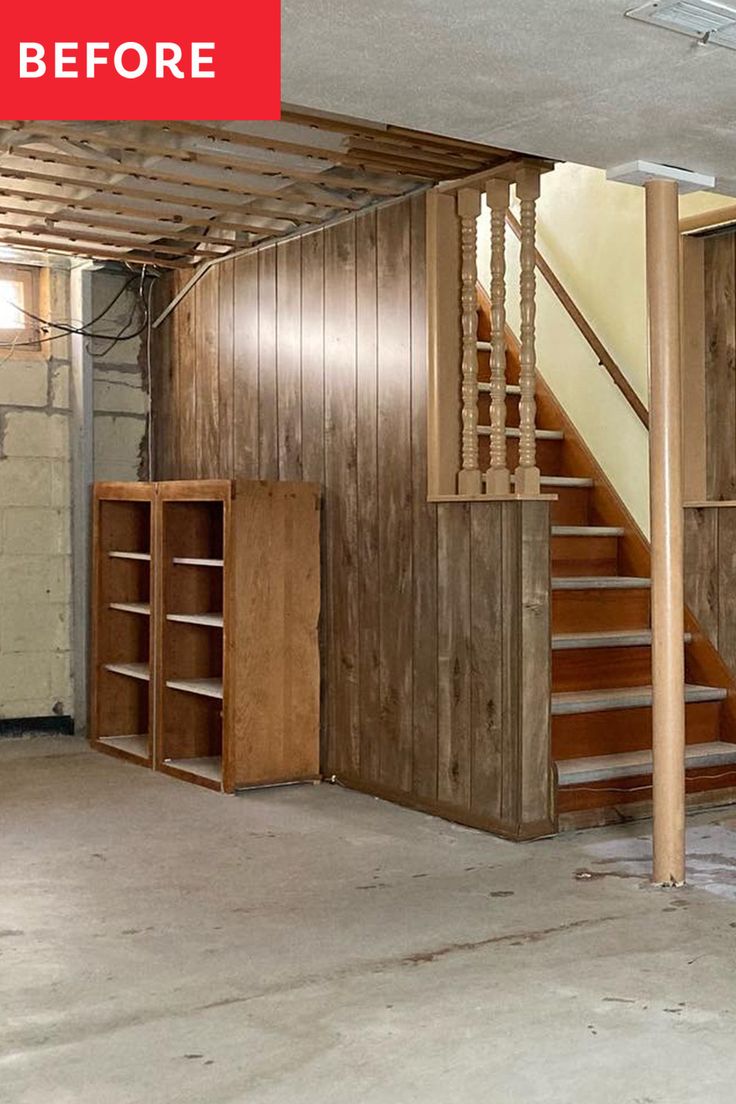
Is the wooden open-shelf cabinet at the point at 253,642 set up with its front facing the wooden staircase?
no

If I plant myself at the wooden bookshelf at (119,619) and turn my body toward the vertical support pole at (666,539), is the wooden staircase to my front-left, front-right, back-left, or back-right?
front-left

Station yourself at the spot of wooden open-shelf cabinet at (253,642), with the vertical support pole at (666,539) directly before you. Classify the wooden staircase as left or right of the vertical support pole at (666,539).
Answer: left

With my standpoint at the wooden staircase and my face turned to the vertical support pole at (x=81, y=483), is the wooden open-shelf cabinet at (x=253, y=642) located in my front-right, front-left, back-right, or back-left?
front-left

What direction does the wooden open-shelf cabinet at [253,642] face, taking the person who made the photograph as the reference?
facing the viewer and to the left of the viewer

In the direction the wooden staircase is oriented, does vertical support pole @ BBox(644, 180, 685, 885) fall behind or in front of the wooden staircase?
in front

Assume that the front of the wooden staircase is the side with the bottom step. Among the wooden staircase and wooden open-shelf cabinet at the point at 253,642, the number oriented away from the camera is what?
0

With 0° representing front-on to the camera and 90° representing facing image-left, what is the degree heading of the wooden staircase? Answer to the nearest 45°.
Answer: approximately 315°

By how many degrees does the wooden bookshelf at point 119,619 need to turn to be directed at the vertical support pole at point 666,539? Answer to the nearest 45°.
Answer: approximately 90° to its left

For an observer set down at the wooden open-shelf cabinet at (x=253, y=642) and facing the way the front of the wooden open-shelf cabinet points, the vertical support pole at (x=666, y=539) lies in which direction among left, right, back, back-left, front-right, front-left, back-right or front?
left

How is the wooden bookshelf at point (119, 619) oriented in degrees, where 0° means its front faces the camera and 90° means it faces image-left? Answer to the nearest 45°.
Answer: approximately 45°
